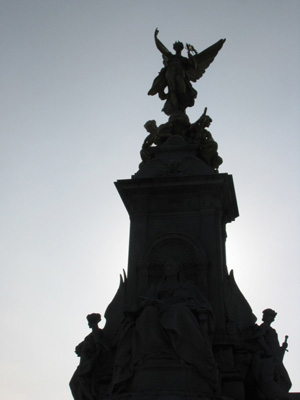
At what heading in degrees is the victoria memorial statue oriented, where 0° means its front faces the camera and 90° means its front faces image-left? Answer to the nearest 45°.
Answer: approximately 0°
